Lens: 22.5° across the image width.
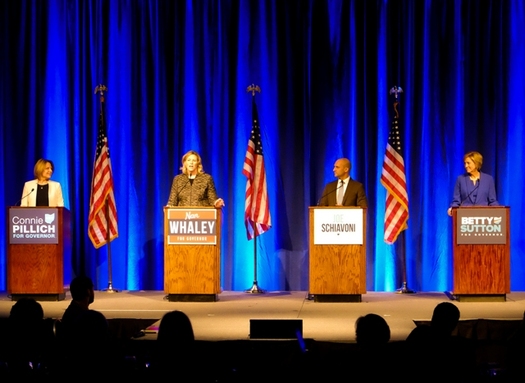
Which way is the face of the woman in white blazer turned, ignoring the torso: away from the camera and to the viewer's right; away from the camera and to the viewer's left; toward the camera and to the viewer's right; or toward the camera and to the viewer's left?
toward the camera and to the viewer's right

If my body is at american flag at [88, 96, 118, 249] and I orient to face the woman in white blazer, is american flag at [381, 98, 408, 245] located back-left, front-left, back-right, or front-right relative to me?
back-left

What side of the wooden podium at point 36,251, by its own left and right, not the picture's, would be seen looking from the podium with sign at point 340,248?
left

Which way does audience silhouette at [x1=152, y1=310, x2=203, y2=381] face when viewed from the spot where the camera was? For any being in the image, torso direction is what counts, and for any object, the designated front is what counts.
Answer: facing away from the viewer

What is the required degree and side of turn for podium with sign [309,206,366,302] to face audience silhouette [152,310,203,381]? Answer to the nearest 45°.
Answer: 0° — it already faces them

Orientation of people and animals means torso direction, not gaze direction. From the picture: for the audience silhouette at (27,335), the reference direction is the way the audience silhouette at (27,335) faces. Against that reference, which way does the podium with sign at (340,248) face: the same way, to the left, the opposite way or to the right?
the opposite way

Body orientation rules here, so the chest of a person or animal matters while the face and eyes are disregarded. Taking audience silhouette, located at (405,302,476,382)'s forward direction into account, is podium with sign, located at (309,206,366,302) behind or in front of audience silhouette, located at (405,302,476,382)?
in front

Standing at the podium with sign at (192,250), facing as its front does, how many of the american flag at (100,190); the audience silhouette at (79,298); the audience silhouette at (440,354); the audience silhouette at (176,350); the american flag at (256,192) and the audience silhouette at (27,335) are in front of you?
4

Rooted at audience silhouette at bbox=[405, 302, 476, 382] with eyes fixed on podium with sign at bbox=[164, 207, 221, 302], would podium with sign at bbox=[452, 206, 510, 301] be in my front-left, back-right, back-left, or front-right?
front-right

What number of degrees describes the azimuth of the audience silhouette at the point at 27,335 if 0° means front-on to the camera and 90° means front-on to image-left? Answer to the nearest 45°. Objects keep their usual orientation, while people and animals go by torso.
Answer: approximately 180°

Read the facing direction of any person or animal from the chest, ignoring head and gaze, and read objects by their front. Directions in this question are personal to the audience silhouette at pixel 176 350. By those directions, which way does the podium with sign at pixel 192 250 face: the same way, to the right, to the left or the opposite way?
the opposite way

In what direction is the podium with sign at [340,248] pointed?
toward the camera

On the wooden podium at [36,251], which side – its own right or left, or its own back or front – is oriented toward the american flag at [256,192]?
left

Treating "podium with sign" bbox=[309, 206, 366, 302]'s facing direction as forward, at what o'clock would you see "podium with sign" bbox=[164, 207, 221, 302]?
"podium with sign" bbox=[164, 207, 221, 302] is roughly at 3 o'clock from "podium with sign" bbox=[309, 206, 366, 302].

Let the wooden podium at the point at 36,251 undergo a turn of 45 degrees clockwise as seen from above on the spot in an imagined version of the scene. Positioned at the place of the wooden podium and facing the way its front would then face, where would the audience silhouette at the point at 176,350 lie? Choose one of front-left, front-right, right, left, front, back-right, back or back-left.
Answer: front-left
